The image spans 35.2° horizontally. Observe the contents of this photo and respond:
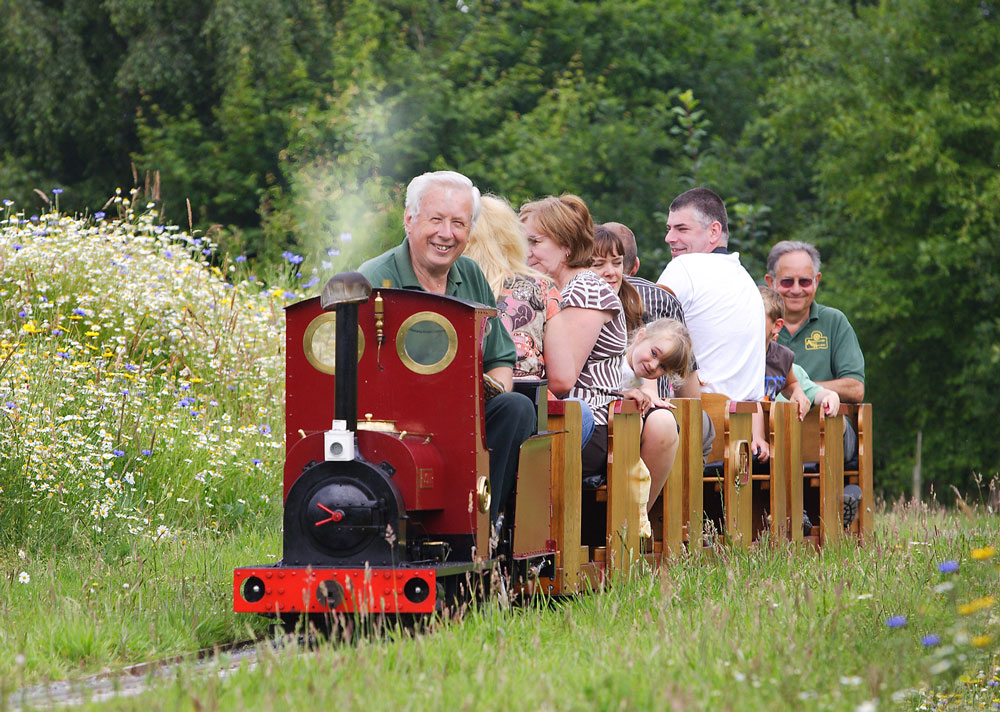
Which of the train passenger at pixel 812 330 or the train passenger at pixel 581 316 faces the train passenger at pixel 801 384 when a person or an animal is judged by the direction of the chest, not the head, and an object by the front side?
the train passenger at pixel 812 330
